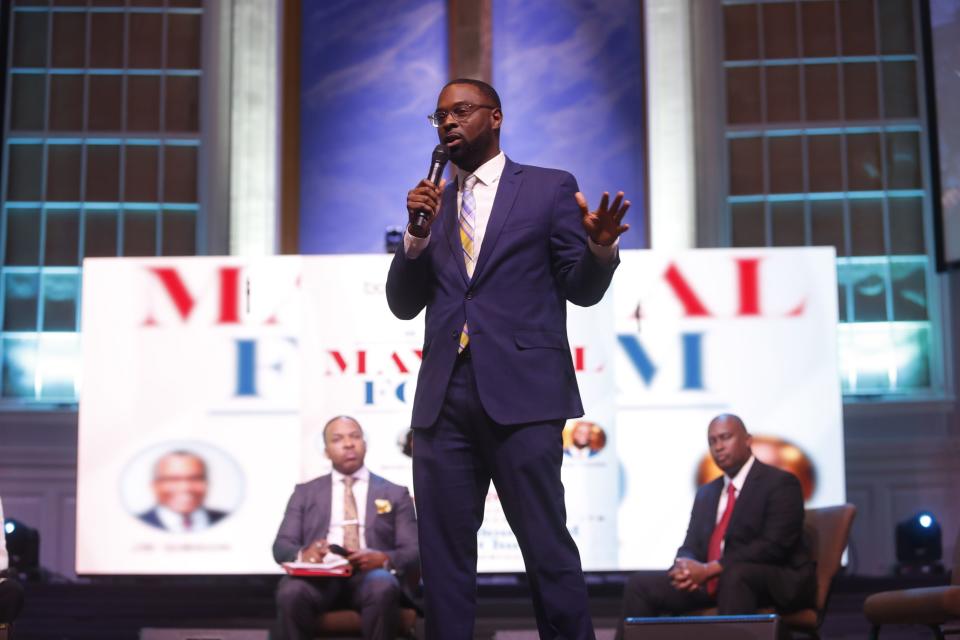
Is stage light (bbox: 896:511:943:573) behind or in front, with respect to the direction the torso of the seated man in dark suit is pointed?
behind

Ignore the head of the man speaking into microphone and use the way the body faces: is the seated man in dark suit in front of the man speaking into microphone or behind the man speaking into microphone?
behind

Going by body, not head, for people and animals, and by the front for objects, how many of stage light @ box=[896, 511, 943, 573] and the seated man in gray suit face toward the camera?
2

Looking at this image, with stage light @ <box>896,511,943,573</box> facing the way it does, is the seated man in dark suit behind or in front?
in front

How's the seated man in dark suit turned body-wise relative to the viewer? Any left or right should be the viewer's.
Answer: facing the viewer and to the left of the viewer

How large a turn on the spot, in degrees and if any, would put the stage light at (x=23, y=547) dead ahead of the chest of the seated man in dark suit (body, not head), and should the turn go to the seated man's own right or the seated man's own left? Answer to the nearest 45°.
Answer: approximately 45° to the seated man's own right

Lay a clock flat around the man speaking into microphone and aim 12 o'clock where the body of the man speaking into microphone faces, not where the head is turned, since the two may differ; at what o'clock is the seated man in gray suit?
The seated man in gray suit is roughly at 4 o'clock from the man speaking into microphone.

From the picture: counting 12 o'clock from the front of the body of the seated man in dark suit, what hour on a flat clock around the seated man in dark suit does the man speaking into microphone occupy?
The man speaking into microphone is roughly at 11 o'clock from the seated man in dark suit.

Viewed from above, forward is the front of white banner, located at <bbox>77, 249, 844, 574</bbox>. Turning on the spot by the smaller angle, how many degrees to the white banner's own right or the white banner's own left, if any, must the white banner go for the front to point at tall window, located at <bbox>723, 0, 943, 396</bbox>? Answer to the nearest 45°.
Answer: approximately 135° to the white banner's own left

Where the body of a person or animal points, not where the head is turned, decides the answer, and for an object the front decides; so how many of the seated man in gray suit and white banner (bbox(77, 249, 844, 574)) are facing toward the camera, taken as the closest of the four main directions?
2

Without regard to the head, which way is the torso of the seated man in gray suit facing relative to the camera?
toward the camera

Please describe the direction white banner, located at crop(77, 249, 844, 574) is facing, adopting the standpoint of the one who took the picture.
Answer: facing the viewer

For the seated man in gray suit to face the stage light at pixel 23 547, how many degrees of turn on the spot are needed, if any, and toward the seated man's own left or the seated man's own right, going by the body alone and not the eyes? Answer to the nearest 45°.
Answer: approximately 135° to the seated man's own right
